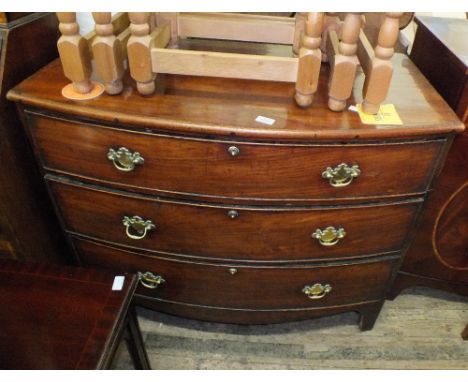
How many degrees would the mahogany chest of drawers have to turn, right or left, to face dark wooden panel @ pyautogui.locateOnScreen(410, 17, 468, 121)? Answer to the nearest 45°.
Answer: approximately 135° to its left

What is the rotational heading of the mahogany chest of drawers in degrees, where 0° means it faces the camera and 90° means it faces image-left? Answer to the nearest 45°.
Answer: approximately 0°

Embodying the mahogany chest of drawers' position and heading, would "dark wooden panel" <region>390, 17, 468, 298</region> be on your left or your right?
on your left
